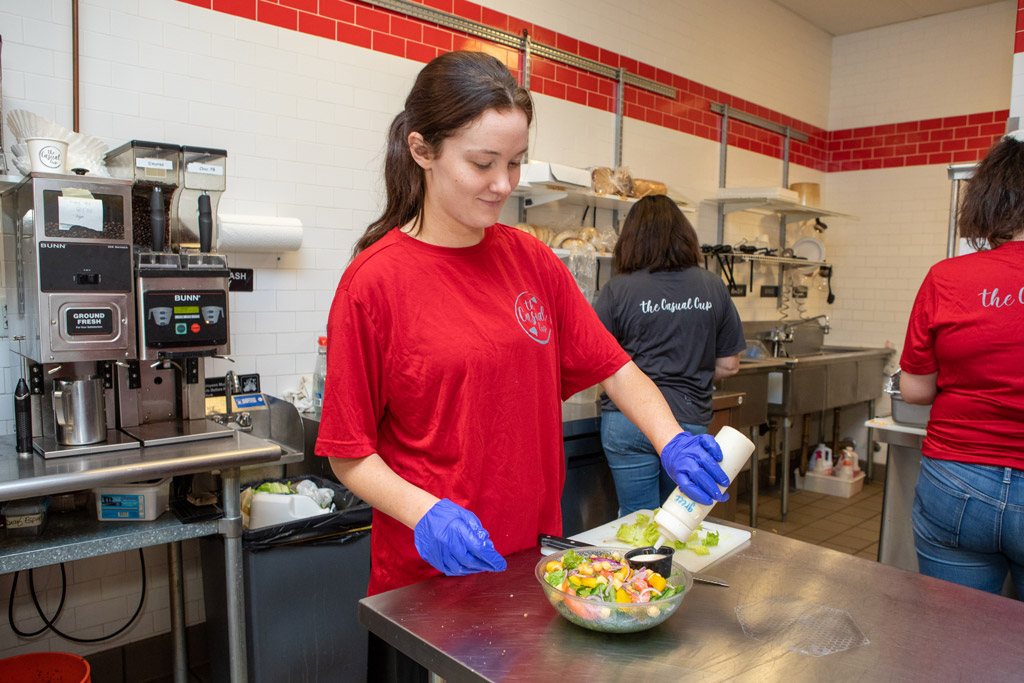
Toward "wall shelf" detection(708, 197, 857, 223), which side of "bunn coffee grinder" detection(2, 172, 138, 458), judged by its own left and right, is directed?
left

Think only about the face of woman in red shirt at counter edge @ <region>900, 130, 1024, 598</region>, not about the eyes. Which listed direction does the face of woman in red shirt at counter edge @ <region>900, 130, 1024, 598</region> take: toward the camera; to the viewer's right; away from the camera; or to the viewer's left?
away from the camera

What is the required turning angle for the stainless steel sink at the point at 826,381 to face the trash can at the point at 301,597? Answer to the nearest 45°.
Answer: approximately 90° to its right

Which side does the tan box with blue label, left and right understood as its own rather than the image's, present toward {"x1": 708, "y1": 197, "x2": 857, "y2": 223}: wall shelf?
left

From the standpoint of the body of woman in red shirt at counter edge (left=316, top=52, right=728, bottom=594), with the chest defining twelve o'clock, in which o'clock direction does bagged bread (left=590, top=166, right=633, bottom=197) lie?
The bagged bread is roughly at 8 o'clock from the woman in red shirt at counter edge.

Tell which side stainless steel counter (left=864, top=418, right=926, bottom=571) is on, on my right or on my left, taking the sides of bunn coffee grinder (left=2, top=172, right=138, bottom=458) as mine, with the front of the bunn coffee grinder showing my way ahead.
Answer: on my left
